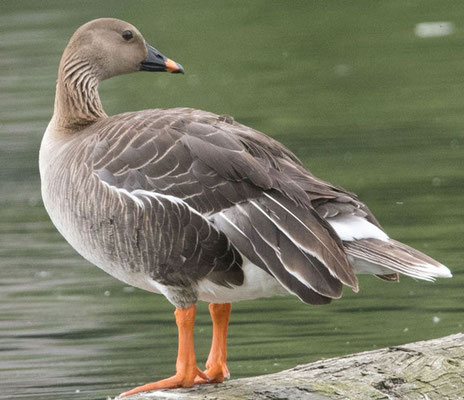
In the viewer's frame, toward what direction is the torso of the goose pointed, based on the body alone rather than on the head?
to the viewer's left
